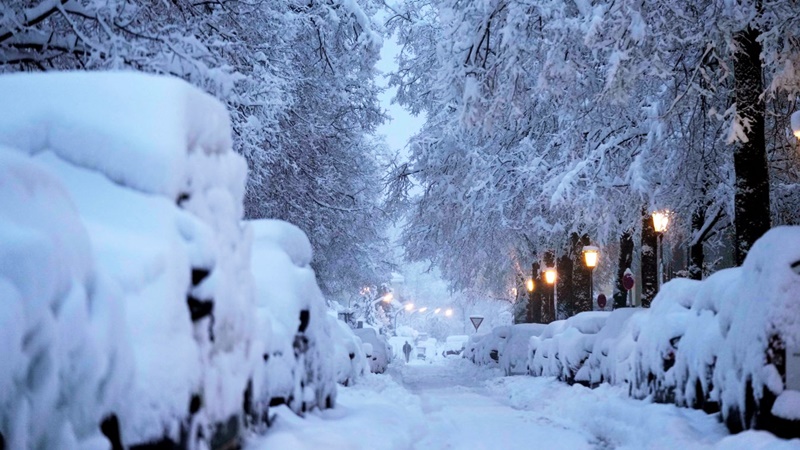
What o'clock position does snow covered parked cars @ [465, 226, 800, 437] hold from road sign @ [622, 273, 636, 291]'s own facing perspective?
The snow covered parked cars is roughly at 12 o'clock from the road sign.

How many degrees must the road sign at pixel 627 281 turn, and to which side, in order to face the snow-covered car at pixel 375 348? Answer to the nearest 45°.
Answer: approximately 90° to its right

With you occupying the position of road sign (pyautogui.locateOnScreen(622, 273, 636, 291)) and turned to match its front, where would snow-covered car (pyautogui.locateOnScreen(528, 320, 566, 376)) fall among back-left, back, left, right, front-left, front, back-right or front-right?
front-right

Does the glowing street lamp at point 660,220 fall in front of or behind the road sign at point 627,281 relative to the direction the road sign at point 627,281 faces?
in front

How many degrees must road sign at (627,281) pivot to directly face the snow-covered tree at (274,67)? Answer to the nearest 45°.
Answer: approximately 45° to its right

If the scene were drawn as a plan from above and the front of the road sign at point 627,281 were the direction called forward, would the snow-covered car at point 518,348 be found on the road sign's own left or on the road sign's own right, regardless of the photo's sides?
on the road sign's own right

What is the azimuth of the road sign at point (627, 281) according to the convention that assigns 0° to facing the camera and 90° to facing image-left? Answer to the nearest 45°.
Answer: approximately 0°

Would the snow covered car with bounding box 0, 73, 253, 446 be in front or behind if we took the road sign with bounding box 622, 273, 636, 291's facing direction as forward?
in front

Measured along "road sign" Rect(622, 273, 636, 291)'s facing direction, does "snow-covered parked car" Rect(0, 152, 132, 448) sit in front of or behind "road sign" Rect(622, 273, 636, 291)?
in front

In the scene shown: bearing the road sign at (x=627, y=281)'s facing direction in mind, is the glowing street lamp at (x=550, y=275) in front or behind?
behind

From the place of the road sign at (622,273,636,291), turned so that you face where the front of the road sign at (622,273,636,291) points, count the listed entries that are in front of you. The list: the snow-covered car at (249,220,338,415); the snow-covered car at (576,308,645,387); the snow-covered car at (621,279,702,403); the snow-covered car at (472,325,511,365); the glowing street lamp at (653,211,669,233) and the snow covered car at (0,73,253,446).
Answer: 5
